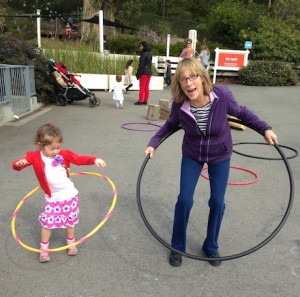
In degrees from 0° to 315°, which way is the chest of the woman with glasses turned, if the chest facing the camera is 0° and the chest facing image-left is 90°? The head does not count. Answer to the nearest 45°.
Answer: approximately 0°

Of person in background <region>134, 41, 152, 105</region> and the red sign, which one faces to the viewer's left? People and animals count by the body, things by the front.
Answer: the person in background

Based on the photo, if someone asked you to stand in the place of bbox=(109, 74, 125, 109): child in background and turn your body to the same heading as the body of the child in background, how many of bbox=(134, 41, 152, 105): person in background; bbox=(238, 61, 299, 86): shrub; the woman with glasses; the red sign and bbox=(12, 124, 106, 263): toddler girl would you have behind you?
2

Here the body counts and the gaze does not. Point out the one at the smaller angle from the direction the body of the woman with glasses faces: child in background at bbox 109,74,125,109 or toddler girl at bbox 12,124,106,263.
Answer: the toddler girl

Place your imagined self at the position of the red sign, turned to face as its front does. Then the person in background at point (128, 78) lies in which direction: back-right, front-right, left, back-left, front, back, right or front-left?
front-right

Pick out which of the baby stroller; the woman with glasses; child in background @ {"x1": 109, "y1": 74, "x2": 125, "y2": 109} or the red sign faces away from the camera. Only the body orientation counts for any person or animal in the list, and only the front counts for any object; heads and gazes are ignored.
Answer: the child in background

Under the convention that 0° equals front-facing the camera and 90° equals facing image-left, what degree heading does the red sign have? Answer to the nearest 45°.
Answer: approximately 0°

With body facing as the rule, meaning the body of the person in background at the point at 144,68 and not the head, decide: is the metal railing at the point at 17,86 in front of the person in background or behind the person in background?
in front
